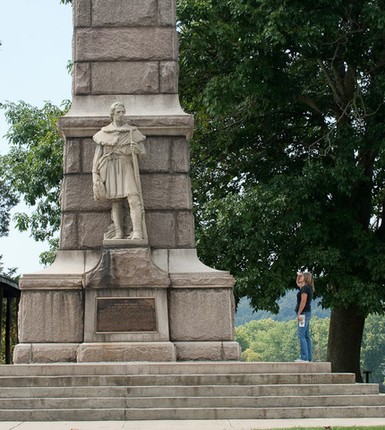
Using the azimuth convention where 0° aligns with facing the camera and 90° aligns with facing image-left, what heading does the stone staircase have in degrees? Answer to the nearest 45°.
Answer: approximately 0°

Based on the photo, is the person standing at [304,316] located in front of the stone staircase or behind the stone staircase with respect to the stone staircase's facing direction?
behind

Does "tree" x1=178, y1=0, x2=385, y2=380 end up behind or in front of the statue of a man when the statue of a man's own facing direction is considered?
behind

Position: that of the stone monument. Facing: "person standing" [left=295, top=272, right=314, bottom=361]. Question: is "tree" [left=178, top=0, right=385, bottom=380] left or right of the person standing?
left

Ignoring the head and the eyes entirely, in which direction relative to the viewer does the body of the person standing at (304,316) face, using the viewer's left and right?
facing to the left of the viewer

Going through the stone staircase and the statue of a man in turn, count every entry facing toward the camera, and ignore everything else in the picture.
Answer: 2

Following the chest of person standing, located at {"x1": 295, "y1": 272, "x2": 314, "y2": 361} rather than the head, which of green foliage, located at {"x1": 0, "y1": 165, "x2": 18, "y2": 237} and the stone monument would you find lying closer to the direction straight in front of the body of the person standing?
the stone monument

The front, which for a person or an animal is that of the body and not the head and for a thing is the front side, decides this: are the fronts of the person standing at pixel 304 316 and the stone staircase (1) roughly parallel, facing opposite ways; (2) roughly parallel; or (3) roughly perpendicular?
roughly perpendicular

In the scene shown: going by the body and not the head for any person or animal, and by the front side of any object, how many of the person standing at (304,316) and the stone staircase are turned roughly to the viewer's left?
1

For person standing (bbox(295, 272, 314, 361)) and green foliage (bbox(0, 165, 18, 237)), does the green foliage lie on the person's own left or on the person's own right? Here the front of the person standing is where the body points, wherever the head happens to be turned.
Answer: on the person's own right

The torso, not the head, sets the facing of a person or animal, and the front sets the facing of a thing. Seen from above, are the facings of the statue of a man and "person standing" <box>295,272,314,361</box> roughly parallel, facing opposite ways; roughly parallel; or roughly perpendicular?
roughly perpendicular

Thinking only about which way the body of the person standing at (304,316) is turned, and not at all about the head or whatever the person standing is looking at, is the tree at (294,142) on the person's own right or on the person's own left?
on the person's own right
